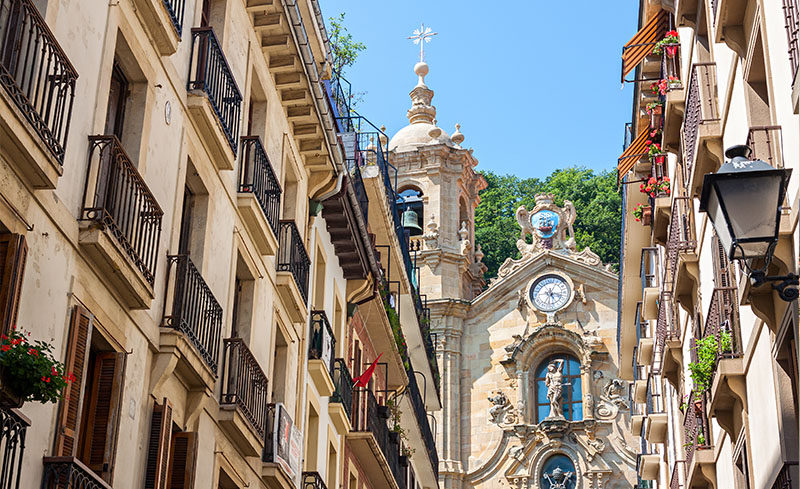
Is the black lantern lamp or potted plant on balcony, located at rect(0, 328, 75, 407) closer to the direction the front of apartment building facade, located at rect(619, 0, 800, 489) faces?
the potted plant on balcony

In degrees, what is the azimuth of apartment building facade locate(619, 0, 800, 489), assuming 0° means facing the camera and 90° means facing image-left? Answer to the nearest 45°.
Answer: approximately 90°

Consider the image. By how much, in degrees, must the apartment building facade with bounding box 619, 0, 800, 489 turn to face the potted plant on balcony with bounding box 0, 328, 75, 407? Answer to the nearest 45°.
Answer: approximately 45° to its left
